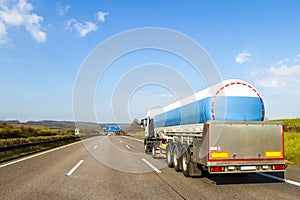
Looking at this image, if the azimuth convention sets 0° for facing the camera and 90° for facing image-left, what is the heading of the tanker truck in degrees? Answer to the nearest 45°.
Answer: approximately 135°
